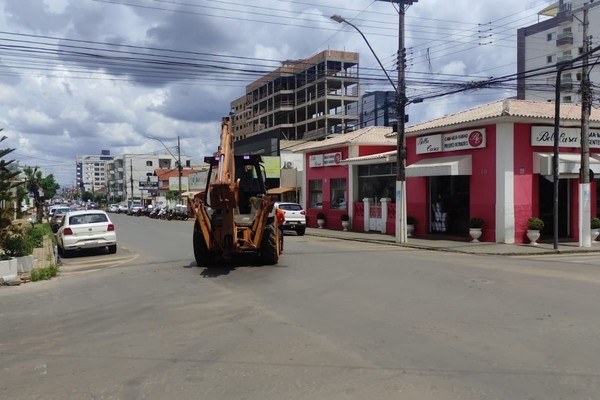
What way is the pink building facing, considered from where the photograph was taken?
facing the viewer and to the left of the viewer

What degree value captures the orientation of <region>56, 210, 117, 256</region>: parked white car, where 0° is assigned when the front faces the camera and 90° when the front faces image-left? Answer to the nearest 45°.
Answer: approximately 180°

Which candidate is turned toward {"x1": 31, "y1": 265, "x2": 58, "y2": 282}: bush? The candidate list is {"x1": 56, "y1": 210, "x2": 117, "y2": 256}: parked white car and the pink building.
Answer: the pink building

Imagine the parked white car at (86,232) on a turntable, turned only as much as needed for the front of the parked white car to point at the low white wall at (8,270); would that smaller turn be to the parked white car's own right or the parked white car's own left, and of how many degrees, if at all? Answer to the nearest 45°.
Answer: approximately 180°

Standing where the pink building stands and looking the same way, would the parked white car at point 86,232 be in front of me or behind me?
in front

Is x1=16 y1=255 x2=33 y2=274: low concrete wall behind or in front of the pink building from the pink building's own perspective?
in front

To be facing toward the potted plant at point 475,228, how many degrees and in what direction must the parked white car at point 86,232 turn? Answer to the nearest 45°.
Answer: approximately 90° to its right

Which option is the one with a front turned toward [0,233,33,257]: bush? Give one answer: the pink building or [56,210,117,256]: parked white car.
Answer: the pink building

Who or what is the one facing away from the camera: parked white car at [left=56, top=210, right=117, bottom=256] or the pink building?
the parked white car

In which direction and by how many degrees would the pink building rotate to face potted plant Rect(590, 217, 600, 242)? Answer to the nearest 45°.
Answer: approximately 135° to its left
